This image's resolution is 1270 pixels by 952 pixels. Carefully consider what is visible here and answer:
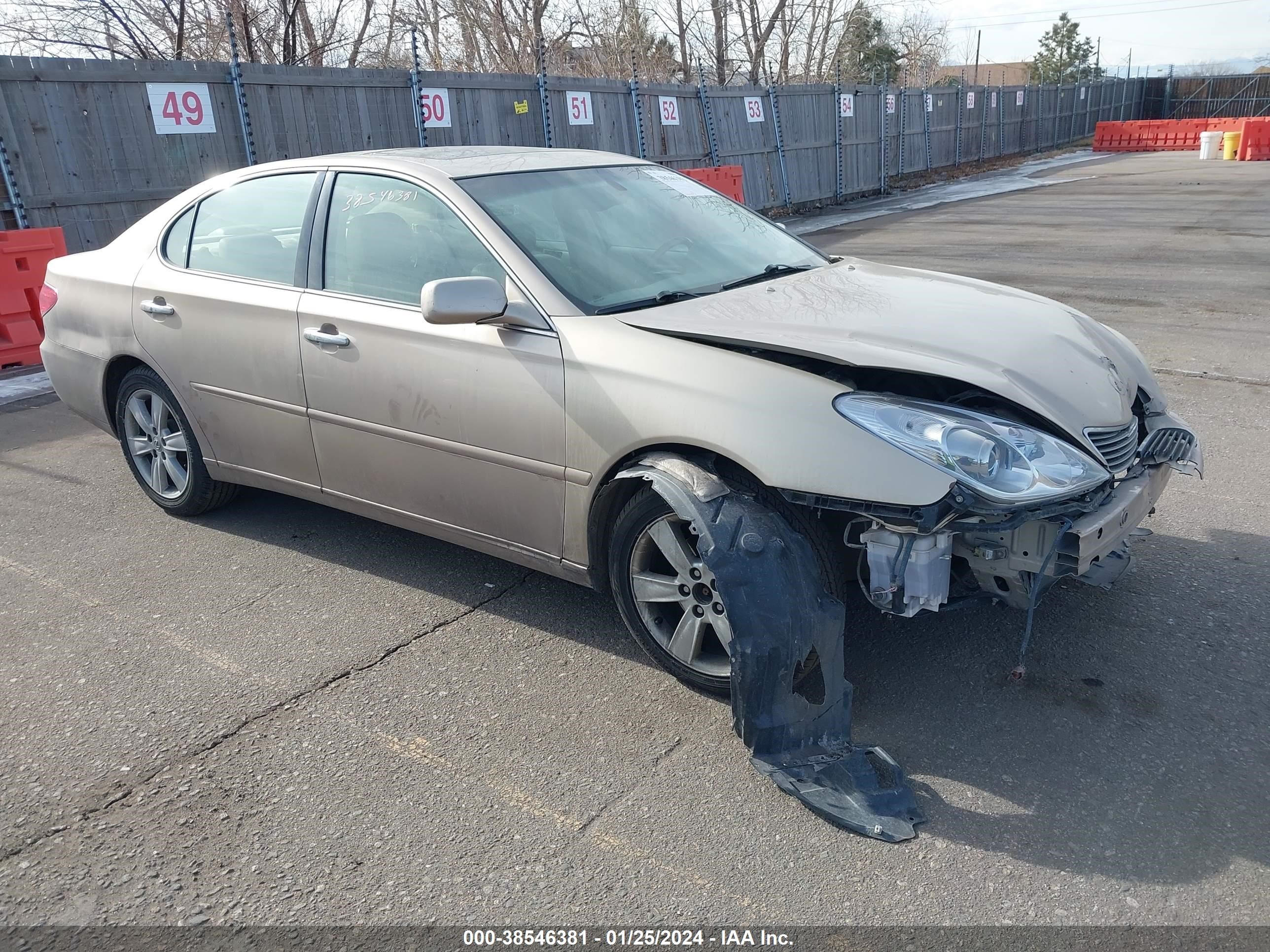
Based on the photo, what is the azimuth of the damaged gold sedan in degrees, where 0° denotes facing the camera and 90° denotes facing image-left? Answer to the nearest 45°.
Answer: approximately 315°

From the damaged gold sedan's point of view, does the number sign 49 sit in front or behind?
behind

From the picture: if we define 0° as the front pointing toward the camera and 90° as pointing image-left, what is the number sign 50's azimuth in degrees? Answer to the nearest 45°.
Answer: approximately 0°

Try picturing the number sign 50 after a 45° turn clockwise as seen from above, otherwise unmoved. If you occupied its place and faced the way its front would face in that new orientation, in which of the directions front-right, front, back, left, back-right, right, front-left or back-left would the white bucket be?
back

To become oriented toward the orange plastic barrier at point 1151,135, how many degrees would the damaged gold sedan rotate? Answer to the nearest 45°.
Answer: approximately 90° to its left

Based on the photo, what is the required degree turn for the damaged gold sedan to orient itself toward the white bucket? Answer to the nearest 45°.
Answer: approximately 90° to its left

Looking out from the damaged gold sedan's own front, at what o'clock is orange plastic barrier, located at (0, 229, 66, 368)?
The orange plastic barrier is roughly at 6 o'clock from the damaged gold sedan.

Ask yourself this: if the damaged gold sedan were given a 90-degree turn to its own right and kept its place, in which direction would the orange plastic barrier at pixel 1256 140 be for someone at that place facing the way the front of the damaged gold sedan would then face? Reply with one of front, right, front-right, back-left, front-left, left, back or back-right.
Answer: back

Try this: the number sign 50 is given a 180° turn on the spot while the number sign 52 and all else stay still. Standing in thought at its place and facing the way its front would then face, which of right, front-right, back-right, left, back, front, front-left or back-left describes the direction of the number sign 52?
front-right

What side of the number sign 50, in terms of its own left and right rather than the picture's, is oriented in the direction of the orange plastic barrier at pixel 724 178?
left

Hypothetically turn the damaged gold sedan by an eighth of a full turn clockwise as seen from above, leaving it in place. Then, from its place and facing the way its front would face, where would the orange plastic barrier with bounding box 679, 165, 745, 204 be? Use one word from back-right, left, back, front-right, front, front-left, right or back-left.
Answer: back
